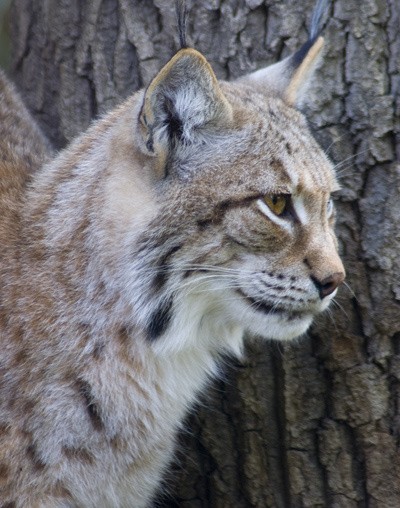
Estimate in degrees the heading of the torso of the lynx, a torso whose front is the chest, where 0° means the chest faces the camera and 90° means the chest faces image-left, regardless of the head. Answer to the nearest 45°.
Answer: approximately 270°
